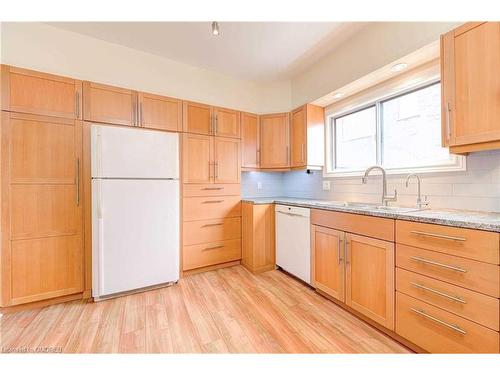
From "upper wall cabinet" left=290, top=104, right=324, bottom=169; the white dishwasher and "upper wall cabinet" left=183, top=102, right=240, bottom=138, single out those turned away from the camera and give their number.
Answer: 0

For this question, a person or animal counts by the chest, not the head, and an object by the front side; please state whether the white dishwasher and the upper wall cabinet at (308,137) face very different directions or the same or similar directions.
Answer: same or similar directions

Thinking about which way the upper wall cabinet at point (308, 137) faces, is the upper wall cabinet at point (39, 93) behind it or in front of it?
in front

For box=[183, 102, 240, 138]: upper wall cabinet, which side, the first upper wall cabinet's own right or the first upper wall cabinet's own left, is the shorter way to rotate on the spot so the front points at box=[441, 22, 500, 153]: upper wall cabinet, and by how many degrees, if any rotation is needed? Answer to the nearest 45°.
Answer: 0° — it already faces it

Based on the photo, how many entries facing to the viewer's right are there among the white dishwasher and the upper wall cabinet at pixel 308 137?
0

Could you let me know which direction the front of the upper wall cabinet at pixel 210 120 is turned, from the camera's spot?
facing the viewer and to the right of the viewer

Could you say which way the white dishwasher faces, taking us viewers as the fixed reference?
facing the viewer and to the left of the viewer
